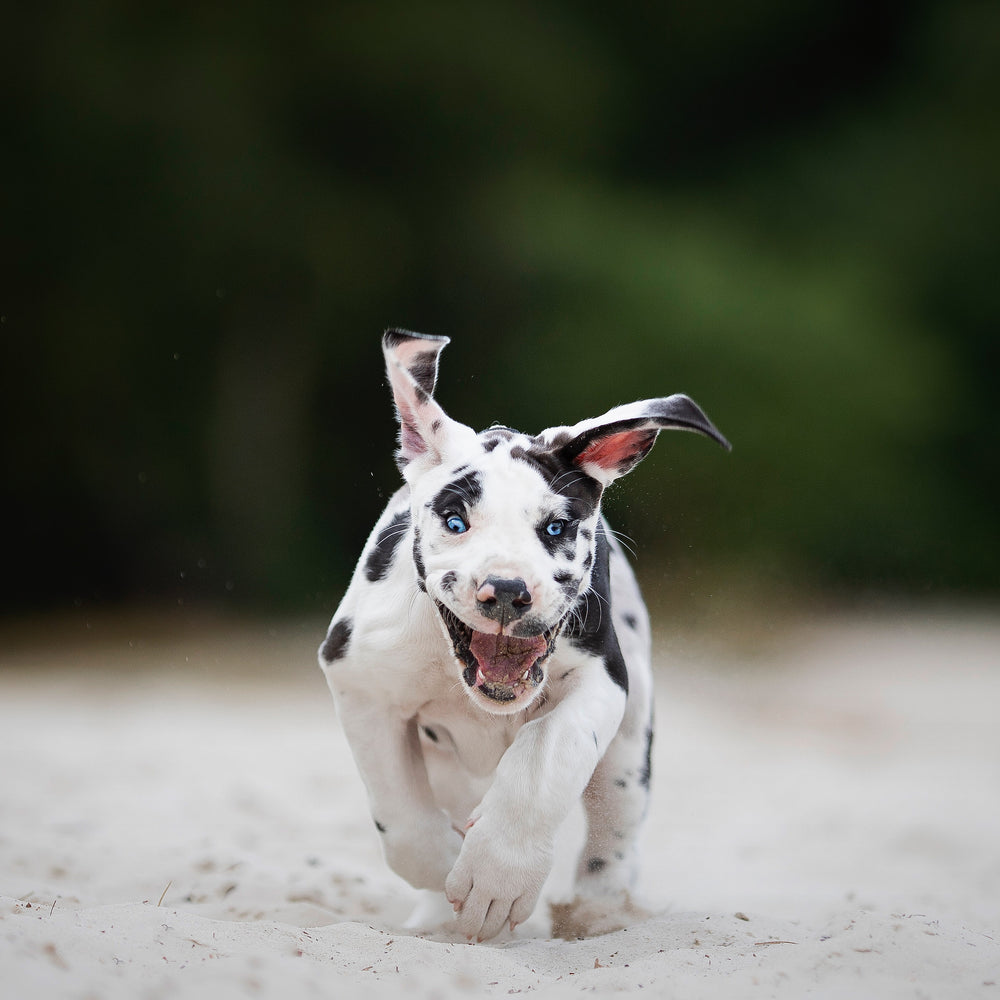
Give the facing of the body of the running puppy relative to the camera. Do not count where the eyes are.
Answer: toward the camera
